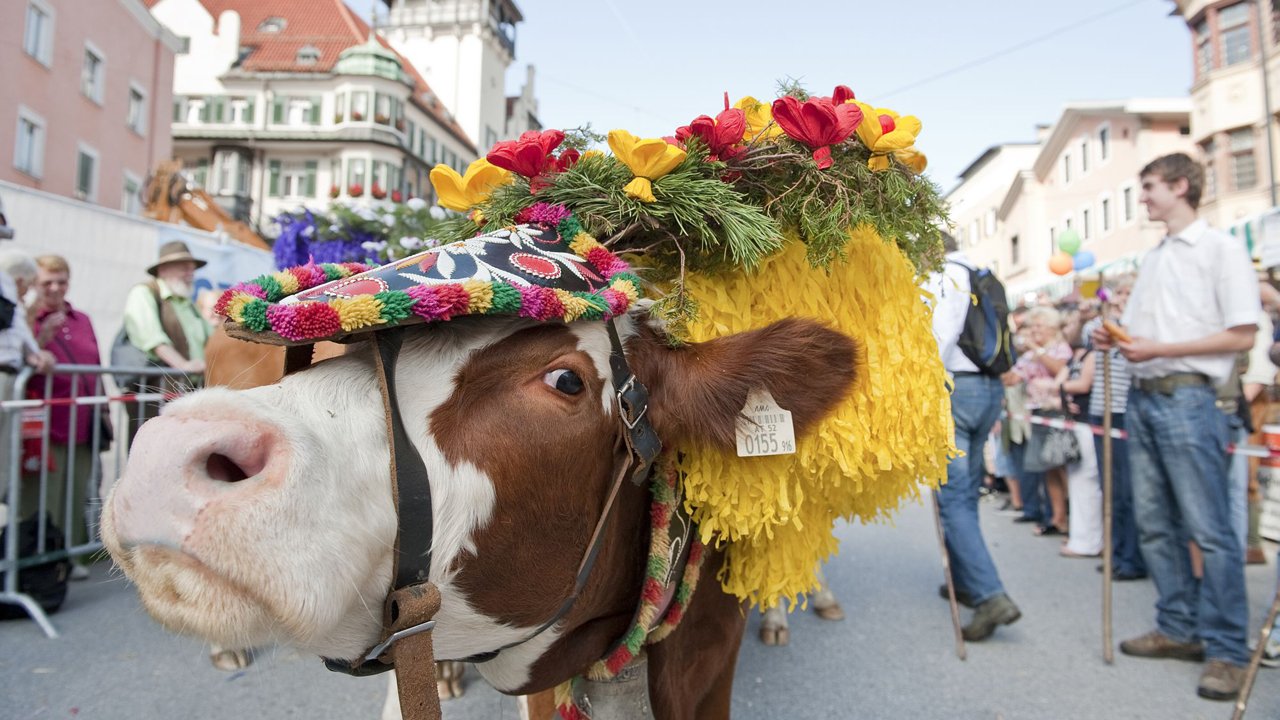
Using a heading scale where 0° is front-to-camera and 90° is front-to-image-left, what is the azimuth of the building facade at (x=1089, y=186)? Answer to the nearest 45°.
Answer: approximately 45°

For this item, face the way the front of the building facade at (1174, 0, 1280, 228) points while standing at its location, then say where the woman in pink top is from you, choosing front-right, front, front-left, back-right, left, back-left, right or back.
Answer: front-left

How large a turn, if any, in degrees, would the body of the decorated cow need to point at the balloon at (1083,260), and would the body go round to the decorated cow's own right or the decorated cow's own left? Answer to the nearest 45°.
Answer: approximately 180°

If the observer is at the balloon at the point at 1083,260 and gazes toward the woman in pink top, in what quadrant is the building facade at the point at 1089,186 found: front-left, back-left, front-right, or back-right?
back-right

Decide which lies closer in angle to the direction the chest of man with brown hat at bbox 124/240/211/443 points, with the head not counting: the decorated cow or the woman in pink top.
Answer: the decorated cow

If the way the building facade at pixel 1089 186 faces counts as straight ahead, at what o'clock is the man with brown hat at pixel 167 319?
The man with brown hat is roughly at 11 o'clock from the building facade.

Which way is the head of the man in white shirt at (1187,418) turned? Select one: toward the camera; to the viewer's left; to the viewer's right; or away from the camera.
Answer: to the viewer's left

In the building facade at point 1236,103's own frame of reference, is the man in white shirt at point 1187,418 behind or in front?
in front

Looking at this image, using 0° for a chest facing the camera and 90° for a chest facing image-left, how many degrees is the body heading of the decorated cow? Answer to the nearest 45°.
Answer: approximately 45°

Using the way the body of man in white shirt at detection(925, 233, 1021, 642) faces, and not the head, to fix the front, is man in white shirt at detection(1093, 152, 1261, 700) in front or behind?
behind

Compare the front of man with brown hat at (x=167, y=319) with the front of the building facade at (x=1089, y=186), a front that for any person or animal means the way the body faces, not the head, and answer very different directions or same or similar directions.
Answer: very different directions

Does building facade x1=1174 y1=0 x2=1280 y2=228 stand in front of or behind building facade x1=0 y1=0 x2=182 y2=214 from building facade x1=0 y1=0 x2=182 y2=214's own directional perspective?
in front

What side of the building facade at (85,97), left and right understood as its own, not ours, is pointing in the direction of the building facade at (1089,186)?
front

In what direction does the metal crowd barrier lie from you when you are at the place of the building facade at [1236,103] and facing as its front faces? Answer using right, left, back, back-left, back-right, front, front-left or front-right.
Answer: front-left
